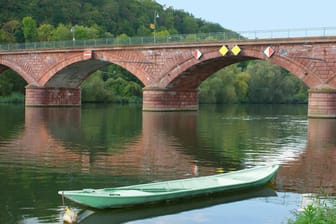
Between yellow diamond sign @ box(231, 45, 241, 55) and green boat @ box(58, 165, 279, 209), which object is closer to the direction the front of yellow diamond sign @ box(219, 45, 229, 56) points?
the green boat

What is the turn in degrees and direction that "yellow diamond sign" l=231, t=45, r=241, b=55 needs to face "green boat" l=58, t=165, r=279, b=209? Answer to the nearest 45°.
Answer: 0° — it already faces it

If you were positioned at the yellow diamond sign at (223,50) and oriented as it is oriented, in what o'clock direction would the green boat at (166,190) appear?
The green boat is roughly at 12 o'clock from the yellow diamond sign.

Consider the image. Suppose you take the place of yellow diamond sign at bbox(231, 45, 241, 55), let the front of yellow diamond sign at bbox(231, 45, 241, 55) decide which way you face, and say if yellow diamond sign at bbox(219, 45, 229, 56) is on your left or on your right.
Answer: on your right

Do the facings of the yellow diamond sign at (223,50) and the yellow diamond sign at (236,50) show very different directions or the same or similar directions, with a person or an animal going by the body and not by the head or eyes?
same or similar directions

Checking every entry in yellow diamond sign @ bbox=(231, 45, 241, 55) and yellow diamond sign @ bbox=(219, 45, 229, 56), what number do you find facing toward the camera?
2

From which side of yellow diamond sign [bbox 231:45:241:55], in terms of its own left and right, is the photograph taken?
front

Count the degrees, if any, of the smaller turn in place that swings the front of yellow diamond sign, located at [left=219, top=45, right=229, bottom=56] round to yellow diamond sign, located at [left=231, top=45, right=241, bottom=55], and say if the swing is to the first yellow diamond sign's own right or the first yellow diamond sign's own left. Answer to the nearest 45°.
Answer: approximately 45° to the first yellow diamond sign's own left

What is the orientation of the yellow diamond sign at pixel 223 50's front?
toward the camera
